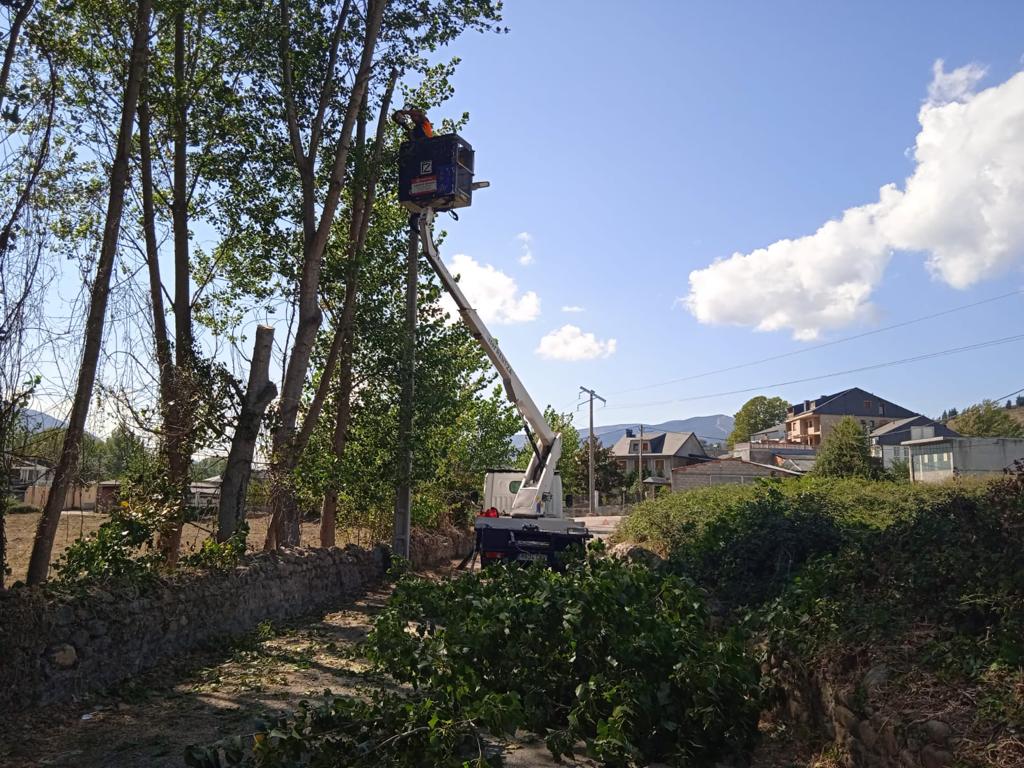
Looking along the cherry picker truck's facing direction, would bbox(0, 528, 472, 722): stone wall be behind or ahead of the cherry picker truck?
behind

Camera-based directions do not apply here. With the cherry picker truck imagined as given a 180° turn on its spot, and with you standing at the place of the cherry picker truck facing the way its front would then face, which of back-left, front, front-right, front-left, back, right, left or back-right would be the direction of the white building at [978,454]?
back-left

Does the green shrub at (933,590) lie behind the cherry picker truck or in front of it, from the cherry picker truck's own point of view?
behind

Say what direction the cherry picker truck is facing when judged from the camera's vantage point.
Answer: facing away from the viewer

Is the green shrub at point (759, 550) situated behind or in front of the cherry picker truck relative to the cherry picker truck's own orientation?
behind

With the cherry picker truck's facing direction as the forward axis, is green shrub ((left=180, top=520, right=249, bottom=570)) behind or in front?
behind

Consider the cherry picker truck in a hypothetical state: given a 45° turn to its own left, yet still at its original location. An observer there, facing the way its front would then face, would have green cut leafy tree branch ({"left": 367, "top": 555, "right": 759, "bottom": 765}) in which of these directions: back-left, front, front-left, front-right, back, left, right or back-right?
back-left
